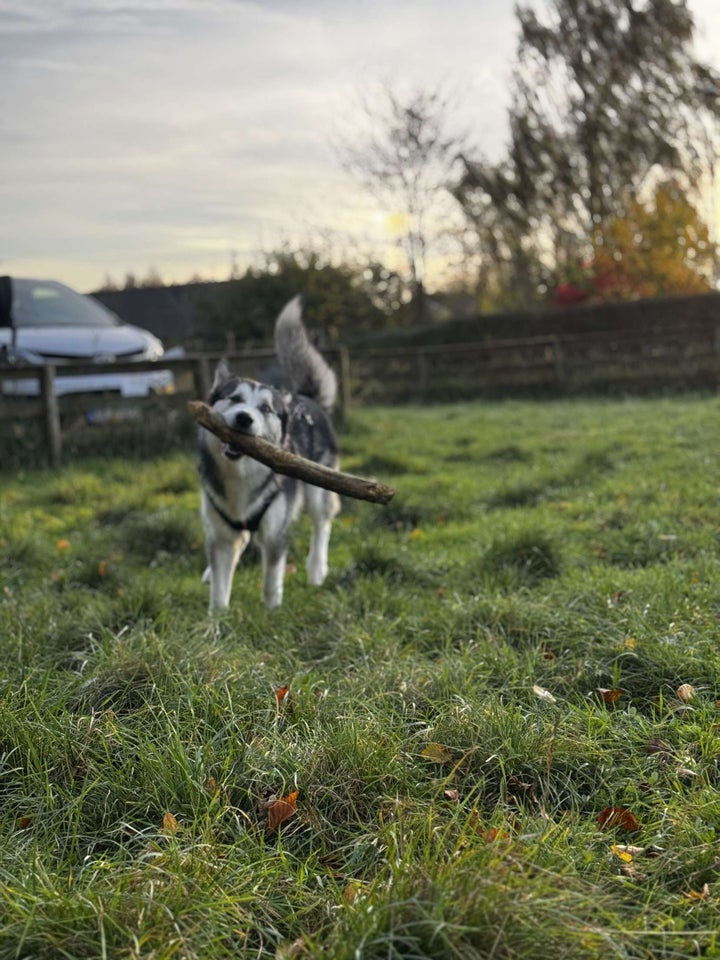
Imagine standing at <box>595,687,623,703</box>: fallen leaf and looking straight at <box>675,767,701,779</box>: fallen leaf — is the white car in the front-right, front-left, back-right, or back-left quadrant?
back-right

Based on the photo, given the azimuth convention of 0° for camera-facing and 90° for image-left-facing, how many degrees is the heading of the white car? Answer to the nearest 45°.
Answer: approximately 315°

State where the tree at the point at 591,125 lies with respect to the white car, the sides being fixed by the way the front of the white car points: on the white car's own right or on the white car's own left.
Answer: on the white car's own left

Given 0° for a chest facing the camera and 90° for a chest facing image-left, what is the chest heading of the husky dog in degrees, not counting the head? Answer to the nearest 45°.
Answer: approximately 45°

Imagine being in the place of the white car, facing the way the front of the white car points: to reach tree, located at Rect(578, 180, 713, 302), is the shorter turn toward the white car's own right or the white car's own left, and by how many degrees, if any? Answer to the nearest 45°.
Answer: approximately 90° to the white car's own left

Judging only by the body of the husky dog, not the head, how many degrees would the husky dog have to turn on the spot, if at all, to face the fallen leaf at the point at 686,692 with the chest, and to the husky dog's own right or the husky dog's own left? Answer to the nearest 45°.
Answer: approximately 90° to the husky dog's own left

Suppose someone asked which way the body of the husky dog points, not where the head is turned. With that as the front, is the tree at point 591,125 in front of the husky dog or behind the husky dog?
behind

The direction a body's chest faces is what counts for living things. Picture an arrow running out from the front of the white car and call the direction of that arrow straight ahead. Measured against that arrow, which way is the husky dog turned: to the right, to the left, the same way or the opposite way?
to the right

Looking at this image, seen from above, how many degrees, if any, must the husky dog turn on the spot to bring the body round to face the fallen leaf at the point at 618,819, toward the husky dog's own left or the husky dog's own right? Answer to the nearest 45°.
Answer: approximately 45° to the husky dog's own left

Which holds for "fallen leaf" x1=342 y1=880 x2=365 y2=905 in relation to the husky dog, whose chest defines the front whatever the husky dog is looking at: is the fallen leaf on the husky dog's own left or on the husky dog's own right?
on the husky dog's own left
